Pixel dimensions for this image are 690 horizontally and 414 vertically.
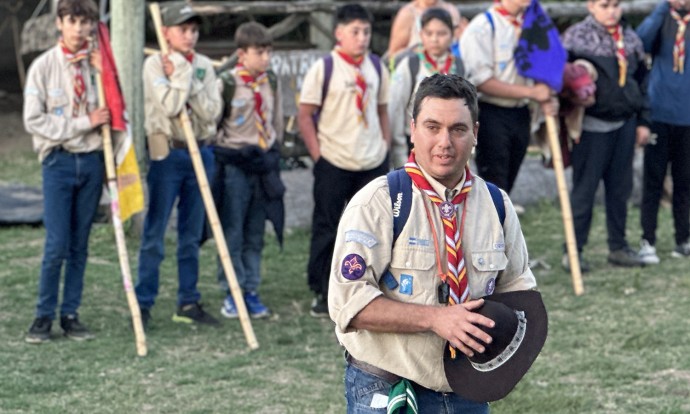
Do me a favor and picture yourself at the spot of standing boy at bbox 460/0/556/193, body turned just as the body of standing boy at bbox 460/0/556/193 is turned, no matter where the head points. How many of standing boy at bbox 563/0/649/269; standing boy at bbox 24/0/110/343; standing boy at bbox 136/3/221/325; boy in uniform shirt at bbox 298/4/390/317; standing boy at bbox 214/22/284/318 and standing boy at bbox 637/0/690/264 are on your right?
4

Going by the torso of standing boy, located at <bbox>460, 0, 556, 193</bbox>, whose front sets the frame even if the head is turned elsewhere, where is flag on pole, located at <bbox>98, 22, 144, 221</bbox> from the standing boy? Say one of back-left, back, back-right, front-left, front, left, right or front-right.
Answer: right

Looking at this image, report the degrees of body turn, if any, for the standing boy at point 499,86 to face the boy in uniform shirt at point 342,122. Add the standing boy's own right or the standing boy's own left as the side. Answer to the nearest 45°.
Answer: approximately 90° to the standing boy's own right

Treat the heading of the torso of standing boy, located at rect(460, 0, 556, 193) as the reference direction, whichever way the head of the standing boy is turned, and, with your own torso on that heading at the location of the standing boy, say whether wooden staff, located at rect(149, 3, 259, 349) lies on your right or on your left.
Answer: on your right

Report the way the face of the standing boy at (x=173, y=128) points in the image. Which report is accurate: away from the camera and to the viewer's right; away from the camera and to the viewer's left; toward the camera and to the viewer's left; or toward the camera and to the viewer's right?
toward the camera and to the viewer's right

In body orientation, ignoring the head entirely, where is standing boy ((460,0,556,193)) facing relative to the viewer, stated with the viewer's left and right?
facing the viewer and to the right of the viewer

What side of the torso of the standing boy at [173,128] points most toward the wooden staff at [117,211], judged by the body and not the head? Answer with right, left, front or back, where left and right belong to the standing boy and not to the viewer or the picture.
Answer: right

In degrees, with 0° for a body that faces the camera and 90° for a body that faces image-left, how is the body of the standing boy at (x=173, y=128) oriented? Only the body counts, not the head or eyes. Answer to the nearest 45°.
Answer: approximately 315°

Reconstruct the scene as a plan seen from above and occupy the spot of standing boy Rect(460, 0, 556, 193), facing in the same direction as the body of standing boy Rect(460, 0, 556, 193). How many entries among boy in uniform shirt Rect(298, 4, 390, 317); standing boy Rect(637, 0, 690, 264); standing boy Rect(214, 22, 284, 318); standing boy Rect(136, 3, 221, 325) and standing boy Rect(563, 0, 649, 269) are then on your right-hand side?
3

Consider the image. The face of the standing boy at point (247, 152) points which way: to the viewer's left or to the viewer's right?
to the viewer's right

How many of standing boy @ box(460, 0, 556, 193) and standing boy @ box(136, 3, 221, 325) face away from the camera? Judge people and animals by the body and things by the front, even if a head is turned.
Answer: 0

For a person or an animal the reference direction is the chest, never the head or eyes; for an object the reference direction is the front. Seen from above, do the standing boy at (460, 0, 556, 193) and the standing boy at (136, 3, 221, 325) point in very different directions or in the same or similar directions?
same or similar directions

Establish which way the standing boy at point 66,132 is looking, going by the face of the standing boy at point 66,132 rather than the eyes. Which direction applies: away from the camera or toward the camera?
toward the camera

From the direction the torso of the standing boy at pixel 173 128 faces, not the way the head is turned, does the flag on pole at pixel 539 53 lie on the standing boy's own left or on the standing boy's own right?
on the standing boy's own left
